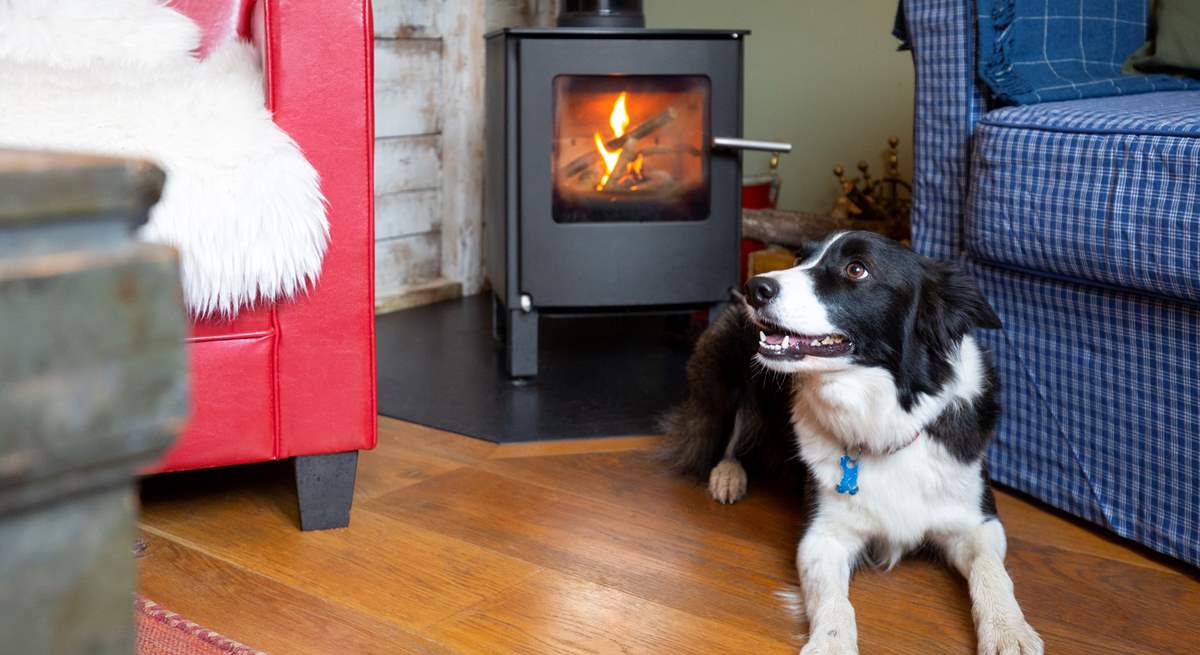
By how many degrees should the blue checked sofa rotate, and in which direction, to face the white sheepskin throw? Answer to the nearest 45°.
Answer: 0° — it already faces it

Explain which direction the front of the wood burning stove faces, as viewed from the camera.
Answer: facing the viewer

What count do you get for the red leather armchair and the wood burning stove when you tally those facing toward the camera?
2

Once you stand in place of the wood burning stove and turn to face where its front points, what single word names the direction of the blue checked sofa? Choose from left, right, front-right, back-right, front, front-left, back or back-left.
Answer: front-left

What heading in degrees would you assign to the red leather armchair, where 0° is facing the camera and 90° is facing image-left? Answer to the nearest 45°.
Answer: approximately 0°

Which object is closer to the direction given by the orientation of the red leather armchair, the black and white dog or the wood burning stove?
the black and white dog

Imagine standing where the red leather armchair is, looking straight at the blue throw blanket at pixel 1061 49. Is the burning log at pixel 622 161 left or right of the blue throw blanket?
left

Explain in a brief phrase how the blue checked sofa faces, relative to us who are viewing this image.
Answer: facing the viewer and to the left of the viewer

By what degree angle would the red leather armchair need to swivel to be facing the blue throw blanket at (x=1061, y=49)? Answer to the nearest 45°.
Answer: approximately 90° to its left

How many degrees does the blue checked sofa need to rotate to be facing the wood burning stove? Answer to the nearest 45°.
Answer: approximately 90° to its right

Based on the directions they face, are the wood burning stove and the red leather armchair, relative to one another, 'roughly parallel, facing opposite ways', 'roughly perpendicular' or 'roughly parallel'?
roughly parallel
